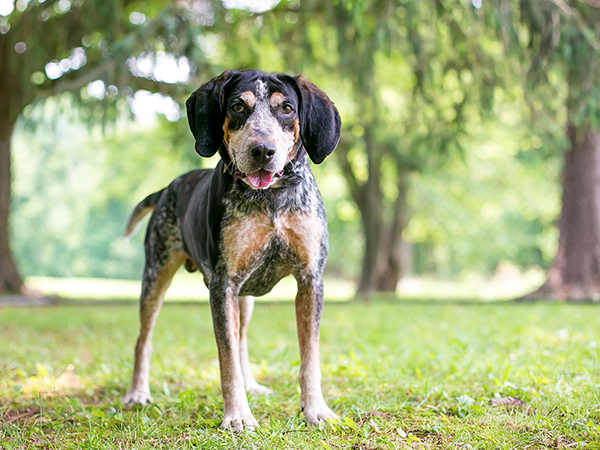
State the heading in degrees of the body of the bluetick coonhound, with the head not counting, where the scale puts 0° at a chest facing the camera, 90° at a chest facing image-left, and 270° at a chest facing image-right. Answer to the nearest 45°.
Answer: approximately 315°

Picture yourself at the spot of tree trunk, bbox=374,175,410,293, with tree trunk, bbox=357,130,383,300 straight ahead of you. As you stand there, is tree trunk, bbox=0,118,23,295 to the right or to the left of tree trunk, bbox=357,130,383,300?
right

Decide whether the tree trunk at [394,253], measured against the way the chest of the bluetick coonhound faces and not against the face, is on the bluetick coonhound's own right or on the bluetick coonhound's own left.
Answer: on the bluetick coonhound's own left

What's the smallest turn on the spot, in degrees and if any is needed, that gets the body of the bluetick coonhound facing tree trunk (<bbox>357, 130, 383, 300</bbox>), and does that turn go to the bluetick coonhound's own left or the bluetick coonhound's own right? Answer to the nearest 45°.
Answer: approximately 135° to the bluetick coonhound's own left
